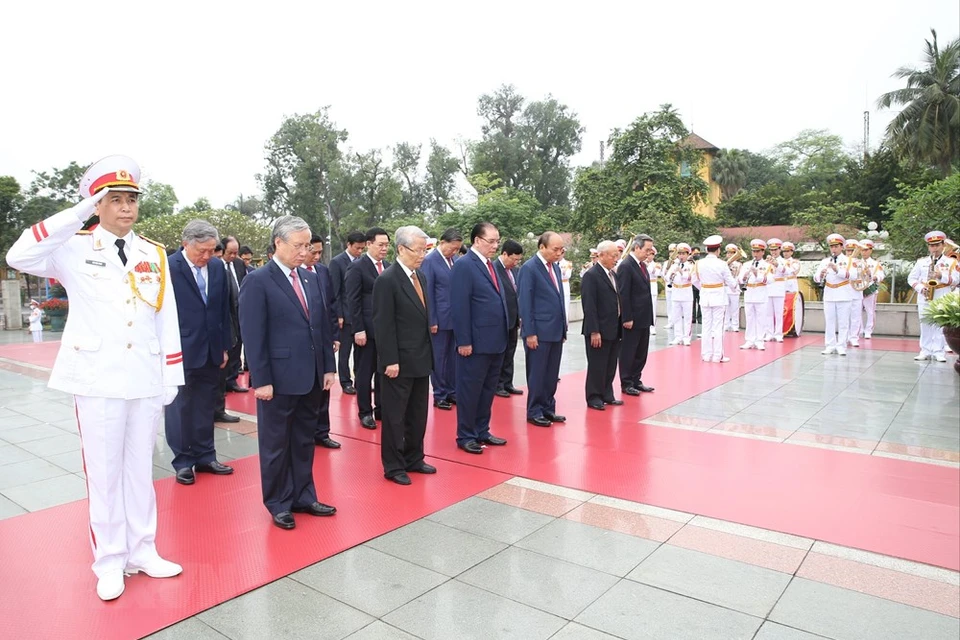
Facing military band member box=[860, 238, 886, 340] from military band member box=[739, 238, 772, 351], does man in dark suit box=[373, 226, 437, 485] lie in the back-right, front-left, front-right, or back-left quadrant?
back-right

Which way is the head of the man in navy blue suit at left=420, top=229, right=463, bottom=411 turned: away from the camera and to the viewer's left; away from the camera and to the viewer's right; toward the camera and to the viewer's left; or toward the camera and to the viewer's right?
toward the camera and to the viewer's right

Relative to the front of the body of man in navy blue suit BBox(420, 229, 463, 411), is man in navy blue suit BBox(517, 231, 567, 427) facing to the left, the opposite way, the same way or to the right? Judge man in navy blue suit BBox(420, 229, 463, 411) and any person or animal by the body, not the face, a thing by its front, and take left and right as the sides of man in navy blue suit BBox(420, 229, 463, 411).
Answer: the same way

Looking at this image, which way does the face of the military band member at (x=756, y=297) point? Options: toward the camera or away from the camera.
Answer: toward the camera

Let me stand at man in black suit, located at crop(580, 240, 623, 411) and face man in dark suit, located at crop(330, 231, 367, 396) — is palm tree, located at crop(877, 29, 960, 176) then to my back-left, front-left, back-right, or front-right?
back-right

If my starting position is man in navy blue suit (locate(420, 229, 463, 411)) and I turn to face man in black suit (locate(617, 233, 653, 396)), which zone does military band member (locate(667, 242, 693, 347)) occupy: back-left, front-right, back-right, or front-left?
front-left

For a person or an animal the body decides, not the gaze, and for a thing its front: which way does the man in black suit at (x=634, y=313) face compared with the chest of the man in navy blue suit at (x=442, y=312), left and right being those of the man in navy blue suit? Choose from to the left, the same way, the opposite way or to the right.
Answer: the same way

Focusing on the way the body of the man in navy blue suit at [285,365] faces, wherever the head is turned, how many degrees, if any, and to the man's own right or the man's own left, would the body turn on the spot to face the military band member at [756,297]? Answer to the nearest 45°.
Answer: approximately 90° to the man's own left

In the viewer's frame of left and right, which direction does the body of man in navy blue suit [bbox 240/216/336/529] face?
facing the viewer and to the right of the viewer

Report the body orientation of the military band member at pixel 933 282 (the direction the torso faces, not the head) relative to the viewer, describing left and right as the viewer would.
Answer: facing the viewer

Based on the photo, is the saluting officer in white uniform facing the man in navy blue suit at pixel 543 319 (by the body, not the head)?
no

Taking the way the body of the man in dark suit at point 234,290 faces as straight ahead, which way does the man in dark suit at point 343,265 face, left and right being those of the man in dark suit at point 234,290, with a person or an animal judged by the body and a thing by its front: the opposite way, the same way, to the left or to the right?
the same way

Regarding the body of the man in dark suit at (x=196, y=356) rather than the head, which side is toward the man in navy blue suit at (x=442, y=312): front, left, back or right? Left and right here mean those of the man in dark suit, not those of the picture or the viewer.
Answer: left

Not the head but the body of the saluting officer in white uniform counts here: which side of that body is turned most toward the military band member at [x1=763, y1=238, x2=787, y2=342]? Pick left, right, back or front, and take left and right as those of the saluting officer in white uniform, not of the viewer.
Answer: left

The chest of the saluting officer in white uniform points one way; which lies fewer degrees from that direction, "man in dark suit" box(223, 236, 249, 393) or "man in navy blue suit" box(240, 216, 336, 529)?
the man in navy blue suit

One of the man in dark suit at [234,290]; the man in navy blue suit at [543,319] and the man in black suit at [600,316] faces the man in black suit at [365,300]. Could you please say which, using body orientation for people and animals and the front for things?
the man in dark suit
